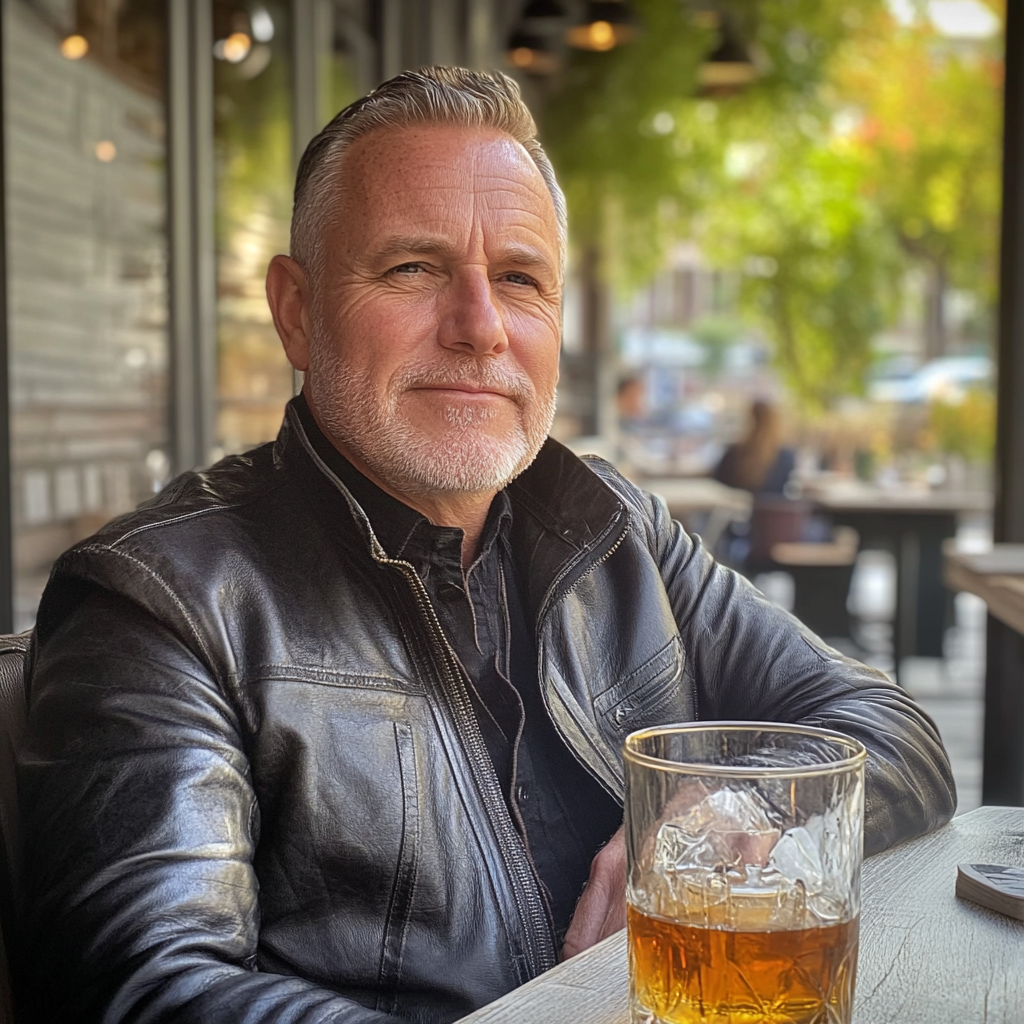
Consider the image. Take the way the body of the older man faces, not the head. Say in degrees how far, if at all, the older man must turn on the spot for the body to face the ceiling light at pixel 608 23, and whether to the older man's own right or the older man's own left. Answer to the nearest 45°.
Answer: approximately 135° to the older man's own left

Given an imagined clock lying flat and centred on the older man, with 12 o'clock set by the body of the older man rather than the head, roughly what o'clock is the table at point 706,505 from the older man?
The table is roughly at 8 o'clock from the older man.

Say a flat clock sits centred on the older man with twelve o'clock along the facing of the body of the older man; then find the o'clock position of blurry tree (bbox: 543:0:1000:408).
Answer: The blurry tree is roughly at 8 o'clock from the older man.

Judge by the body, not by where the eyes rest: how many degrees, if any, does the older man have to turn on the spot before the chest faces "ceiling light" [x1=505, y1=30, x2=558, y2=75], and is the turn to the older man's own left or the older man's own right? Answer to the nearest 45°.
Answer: approximately 135° to the older man's own left

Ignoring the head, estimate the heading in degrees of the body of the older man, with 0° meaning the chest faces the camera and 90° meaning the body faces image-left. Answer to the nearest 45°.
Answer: approximately 315°

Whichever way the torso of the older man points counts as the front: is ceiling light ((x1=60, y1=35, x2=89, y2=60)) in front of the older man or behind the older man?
behind

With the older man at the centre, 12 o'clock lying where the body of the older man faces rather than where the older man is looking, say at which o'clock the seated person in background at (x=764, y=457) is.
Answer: The seated person in background is roughly at 8 o'clock from the older man.
